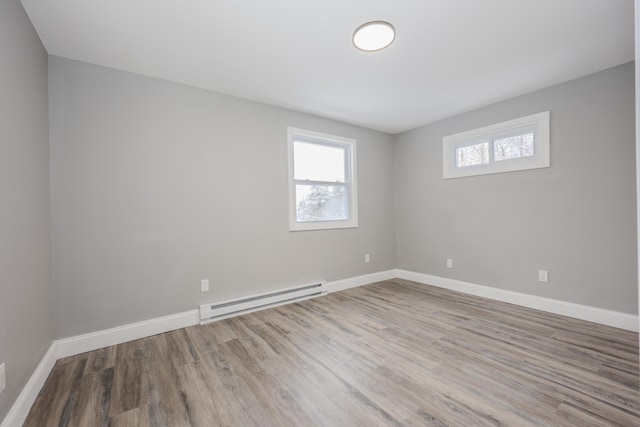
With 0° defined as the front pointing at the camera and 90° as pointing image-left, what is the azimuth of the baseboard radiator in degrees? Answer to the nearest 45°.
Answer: approximately 315°
